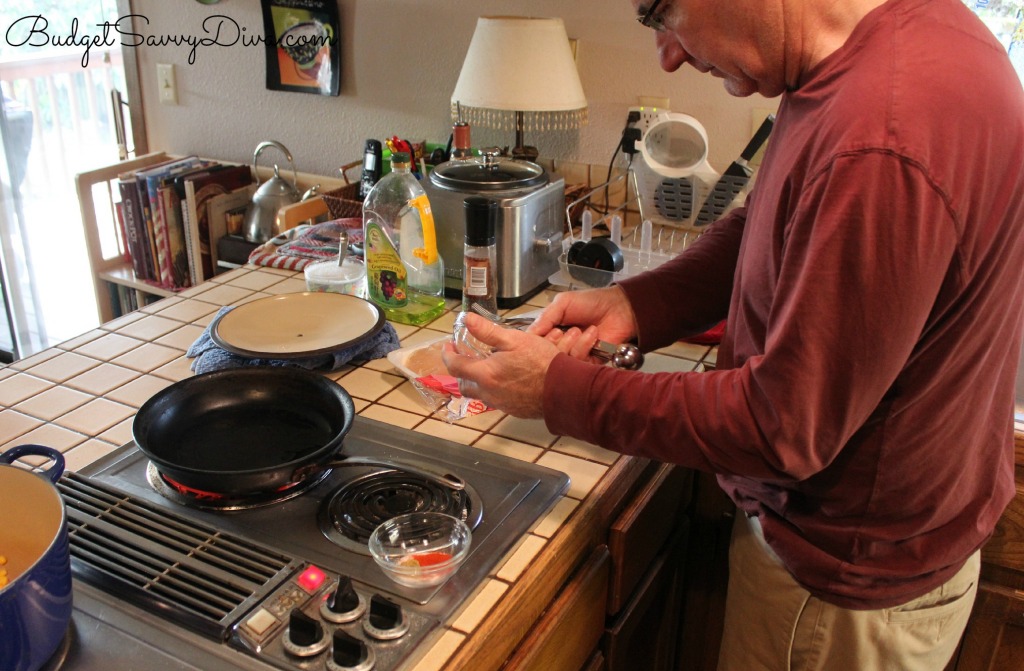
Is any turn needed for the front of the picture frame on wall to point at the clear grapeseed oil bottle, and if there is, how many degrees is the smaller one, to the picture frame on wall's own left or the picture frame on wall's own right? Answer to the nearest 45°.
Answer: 0° — it already faces it

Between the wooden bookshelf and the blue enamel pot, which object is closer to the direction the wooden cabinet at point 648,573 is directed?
the blue enamel pot

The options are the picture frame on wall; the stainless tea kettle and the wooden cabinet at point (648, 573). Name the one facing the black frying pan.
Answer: the picture frame on wall

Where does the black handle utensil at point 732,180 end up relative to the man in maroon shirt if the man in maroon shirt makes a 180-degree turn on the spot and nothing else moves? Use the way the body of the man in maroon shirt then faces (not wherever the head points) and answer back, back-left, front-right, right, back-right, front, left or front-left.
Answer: left

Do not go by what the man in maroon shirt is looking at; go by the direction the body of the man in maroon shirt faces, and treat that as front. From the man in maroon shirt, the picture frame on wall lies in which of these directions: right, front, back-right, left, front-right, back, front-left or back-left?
front-right

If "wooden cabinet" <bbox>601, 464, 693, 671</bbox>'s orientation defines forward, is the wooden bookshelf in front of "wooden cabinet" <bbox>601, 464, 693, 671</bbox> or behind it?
behind

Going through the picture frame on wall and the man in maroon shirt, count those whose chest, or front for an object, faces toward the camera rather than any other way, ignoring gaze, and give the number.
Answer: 1

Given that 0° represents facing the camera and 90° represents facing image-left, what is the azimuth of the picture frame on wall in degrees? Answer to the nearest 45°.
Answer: approximately 0°

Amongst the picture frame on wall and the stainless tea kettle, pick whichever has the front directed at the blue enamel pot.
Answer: the picture frame on wall

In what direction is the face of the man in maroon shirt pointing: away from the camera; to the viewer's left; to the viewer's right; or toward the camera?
to the viewer's left

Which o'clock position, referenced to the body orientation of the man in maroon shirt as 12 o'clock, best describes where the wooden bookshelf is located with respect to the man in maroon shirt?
The wooden bookshelf is roughly at 1 o'clock from the man in maroon shirt.

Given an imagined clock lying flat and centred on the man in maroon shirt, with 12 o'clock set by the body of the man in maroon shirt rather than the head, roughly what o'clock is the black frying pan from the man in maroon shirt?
The black frying pan is roughly at 12 o'clock from the man in maroon shirt.

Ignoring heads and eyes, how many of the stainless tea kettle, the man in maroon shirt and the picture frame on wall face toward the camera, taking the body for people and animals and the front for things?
1

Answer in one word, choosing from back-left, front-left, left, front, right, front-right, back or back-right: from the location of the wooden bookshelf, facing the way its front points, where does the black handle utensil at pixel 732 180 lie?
left

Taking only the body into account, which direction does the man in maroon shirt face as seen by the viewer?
to the viewer's left
